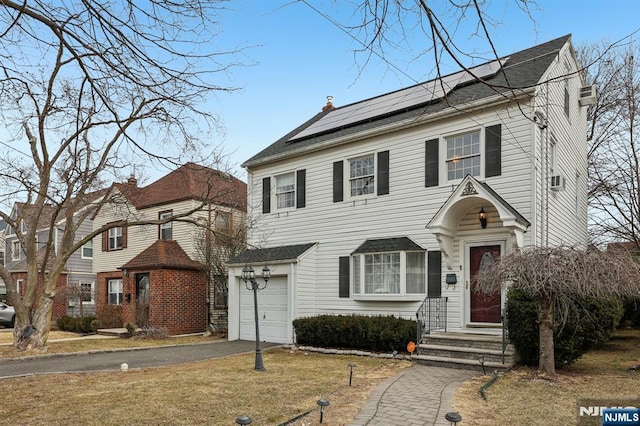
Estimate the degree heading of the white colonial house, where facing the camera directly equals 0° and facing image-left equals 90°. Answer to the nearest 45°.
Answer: approximately 45°

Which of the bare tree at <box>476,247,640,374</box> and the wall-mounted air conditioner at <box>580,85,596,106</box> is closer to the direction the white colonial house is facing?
the bare tree

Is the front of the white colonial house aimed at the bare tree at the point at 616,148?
no

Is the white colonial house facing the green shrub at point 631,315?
no

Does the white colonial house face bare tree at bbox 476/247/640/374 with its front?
no

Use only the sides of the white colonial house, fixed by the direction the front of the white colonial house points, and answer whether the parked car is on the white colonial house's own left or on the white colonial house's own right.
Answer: on the white colonial house's own right
